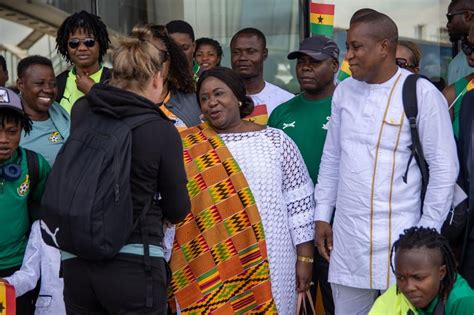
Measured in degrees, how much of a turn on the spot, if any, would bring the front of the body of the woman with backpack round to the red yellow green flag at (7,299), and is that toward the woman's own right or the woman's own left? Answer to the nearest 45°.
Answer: approximately 90° to the woman's own left

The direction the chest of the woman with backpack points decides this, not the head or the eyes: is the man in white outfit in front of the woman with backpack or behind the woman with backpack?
in front

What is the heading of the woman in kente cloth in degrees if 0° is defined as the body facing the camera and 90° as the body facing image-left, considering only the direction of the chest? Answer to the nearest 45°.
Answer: approximately 45°

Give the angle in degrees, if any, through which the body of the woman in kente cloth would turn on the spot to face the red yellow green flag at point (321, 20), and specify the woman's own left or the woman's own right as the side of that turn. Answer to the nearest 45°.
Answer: approximately 135° to the woman's own right

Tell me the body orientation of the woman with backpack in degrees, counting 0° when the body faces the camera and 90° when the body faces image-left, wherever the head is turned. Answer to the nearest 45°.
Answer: approximately 225°

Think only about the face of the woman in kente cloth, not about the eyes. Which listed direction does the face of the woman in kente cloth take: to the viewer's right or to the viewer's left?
to the viewer's left

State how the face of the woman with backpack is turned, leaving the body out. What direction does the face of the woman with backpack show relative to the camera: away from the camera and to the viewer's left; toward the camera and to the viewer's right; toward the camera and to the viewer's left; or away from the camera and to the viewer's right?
away from the camera and to the viewer's right

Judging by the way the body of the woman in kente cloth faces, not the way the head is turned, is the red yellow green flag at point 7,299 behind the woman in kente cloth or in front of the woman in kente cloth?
in front

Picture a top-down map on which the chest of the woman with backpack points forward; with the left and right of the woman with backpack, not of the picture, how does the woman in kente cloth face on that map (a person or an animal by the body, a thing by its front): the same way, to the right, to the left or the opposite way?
the opposite way

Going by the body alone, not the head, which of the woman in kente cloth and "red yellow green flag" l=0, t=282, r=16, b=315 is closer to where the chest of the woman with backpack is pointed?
the woman in kente cloth
